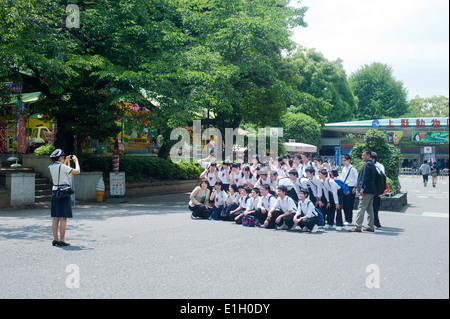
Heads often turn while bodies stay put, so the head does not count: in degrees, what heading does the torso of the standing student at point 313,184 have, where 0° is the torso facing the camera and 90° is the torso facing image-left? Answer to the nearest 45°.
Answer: approximately 45°

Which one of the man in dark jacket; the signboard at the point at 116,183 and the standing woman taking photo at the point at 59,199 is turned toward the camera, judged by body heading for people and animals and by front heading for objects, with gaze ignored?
the signboard

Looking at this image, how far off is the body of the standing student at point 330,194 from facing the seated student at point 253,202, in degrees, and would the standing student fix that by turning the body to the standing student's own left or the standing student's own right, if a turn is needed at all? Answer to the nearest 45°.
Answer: approximately 45° to the standing student's own right

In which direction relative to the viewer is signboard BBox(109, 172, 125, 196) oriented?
toward the camera

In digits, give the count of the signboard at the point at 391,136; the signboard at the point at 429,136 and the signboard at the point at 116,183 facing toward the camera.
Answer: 3

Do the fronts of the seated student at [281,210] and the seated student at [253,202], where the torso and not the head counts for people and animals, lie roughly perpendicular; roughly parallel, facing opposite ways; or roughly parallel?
roughly parallel

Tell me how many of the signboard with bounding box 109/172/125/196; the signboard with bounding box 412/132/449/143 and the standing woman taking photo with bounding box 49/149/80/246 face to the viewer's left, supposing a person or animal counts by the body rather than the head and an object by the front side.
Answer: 0

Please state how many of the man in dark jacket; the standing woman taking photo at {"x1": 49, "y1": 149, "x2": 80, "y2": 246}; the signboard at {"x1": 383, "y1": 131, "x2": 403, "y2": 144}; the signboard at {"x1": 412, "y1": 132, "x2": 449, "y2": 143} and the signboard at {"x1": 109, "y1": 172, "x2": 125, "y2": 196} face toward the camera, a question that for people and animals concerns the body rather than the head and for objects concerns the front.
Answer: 3

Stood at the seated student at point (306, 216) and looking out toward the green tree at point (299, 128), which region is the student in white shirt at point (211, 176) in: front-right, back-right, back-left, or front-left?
front-left

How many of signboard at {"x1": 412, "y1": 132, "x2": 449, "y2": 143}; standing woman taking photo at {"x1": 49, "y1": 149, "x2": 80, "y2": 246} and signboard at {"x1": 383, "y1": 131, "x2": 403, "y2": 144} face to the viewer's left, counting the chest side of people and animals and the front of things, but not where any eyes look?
0

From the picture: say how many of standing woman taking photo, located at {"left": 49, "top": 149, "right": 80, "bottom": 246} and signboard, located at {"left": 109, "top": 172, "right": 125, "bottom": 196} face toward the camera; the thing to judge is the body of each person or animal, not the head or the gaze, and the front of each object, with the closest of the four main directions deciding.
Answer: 1

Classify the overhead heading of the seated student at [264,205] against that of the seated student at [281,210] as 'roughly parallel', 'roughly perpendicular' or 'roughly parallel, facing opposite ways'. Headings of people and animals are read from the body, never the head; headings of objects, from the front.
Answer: roughly parallel

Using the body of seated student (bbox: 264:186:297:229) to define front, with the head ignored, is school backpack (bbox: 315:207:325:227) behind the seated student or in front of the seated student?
behind

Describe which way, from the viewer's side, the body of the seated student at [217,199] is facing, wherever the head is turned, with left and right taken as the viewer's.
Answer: facing the viewer and to the left of the viewer

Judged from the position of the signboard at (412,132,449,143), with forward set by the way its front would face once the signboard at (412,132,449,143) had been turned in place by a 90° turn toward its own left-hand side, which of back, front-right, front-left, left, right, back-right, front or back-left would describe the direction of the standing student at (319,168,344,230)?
right

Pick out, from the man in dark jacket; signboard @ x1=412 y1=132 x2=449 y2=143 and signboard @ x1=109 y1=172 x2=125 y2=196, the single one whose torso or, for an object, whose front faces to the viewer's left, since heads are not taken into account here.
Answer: the man in dark jacket
